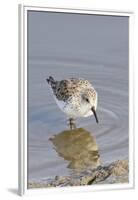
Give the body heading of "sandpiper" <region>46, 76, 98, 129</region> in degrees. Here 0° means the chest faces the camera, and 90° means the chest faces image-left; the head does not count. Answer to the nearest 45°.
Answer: approximately 315°
